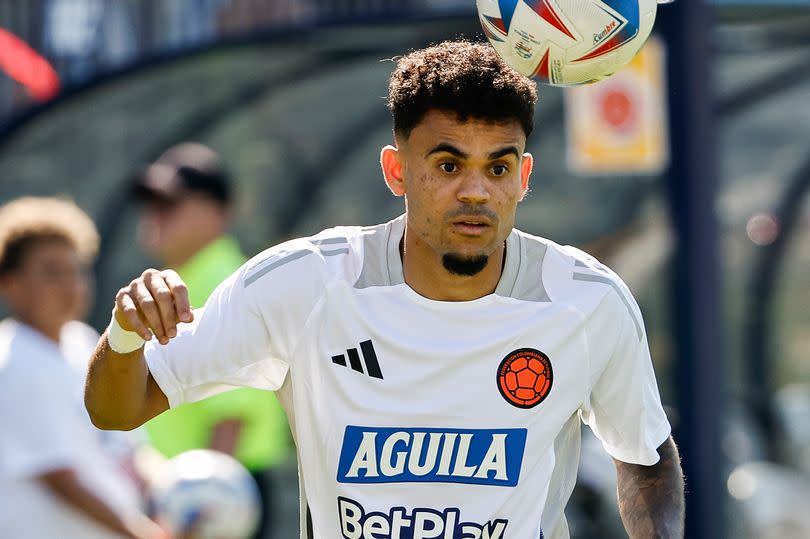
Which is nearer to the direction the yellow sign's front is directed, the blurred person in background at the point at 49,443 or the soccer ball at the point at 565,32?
the soccer ball

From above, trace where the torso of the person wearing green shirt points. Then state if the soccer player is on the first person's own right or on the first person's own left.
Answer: on the first person's own left

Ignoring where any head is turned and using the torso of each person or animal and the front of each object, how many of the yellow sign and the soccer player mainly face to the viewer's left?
0

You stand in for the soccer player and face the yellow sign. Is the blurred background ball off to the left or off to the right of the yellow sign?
left

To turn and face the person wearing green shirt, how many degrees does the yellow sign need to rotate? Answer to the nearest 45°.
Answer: approximately 45° to its right

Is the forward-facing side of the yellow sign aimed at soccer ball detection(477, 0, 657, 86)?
yes

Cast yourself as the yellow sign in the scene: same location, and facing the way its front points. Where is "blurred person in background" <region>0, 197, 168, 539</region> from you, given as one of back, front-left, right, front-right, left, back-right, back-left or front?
front-right

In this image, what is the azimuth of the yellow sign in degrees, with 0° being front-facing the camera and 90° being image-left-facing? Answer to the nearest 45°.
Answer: approximately 0°

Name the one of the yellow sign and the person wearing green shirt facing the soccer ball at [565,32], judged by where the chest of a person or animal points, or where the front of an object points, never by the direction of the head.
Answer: the yellow sign
